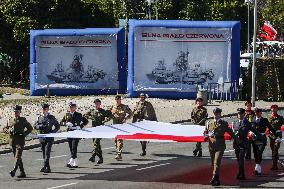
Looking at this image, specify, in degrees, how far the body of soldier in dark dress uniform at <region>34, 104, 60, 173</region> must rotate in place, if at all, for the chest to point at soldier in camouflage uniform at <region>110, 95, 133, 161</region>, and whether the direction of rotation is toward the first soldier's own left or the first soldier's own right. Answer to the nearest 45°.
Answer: approximately 135° to the first soldier's own left

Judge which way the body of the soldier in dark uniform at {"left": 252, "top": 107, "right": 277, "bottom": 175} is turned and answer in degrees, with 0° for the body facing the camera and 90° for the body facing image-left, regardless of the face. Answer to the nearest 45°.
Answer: approximately 45°

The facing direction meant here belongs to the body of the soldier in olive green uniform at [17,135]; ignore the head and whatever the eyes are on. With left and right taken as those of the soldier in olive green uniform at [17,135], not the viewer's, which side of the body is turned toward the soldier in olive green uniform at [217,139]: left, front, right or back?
left

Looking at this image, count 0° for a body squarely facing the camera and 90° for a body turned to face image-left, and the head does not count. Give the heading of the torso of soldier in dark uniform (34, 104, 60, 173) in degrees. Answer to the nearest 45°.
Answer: approximately 0°

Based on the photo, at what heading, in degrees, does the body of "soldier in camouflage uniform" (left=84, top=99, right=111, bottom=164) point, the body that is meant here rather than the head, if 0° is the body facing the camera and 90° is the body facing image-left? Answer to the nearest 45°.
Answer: approximately 0°
